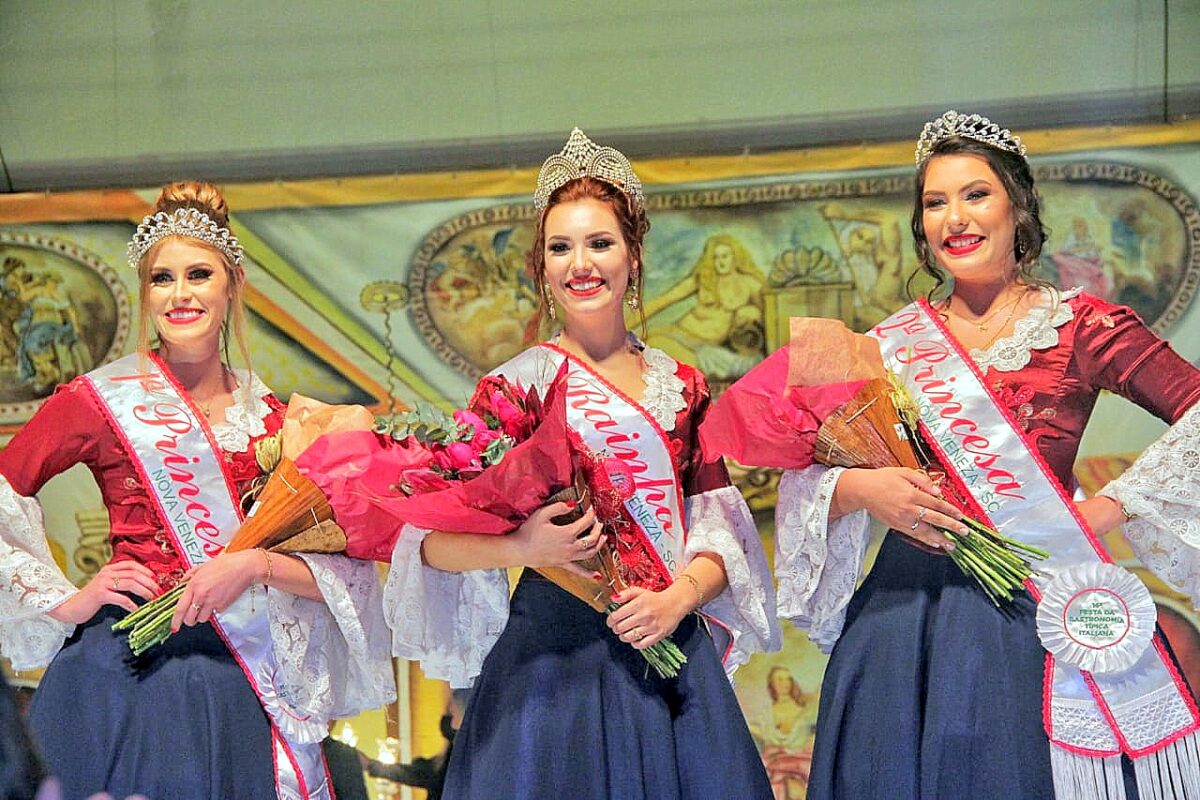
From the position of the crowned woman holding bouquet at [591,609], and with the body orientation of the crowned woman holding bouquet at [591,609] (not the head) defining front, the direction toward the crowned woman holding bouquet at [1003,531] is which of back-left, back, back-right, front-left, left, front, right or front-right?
left

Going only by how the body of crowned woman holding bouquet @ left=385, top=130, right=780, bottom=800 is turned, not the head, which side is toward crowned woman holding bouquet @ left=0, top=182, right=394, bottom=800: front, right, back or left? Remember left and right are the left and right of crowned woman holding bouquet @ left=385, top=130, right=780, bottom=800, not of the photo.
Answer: right

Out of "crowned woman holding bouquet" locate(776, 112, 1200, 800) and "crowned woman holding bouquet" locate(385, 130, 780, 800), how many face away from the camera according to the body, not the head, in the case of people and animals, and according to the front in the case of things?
0

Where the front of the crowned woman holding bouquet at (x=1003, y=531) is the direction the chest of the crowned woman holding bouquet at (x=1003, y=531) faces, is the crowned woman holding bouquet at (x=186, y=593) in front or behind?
in front

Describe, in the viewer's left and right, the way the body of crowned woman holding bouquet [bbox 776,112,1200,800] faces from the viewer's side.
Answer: facing the viewer and to the left of the viewer

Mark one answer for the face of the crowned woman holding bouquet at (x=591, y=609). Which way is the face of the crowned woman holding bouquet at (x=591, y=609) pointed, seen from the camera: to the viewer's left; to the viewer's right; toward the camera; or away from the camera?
toward the camera

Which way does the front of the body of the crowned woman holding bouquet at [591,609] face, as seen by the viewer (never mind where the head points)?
toward the camera

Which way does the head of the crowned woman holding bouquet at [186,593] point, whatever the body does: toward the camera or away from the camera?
toward the camera
